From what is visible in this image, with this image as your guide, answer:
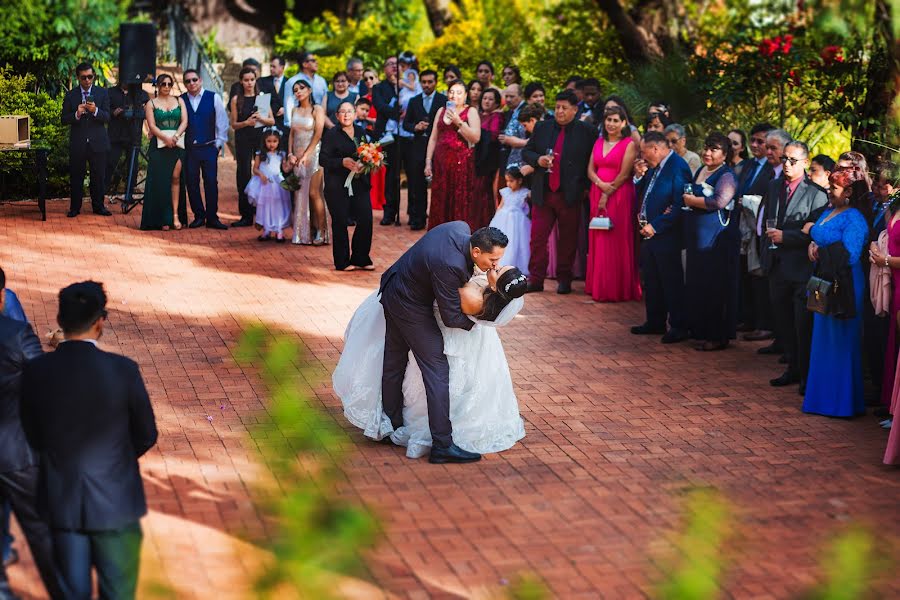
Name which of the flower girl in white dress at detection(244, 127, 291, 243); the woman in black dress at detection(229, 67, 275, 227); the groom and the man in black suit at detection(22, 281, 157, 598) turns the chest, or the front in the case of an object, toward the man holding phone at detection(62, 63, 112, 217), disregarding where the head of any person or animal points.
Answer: the man in black suit

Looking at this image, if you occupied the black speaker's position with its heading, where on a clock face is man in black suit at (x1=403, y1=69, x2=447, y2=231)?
The man in black suit is roughly at 10 o'clock from the black speaker.

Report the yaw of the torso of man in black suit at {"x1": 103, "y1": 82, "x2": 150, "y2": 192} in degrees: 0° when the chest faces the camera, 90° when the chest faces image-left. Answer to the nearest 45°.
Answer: approximately 315°

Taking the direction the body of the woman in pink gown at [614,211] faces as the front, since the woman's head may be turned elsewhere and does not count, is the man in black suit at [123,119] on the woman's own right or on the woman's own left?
on the woman's own right

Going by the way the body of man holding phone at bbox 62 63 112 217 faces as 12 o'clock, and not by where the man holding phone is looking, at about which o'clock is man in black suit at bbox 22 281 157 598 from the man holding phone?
The man in black suit is roughly at 12 o'clock from the man holding phone.

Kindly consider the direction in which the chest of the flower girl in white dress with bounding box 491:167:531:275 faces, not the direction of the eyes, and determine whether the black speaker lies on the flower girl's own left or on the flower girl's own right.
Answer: on the flower girl's own right

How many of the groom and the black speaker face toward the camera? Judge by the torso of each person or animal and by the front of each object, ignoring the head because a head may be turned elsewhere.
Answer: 1

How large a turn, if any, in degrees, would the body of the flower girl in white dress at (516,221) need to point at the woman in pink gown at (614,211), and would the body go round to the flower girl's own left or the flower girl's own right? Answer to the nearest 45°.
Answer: approximately 90° to the flower girl's own left

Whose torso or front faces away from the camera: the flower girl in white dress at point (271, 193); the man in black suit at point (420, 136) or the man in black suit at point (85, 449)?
the man in black suit at point (85, 449)
